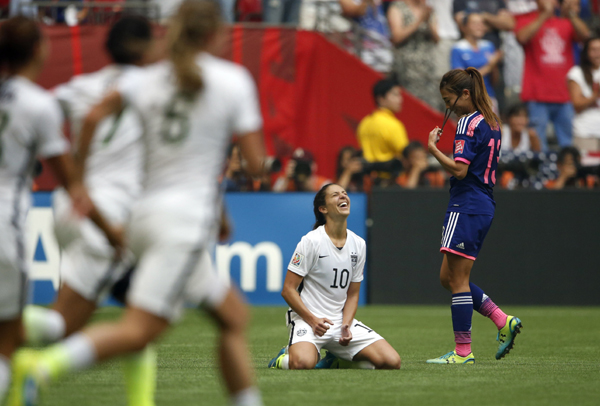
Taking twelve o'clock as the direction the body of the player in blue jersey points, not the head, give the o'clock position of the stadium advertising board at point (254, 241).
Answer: The stadium advertising board is roughly at 2 o'clock from the player in blue jersey.

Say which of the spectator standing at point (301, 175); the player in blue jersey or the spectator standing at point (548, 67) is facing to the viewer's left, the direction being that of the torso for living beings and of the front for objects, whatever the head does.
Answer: the player in blue jersey

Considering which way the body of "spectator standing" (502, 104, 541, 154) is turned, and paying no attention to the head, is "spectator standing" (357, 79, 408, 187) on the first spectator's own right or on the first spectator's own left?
on the first spectator's own right

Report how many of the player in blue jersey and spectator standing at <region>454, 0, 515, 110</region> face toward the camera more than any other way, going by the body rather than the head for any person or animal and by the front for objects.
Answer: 1

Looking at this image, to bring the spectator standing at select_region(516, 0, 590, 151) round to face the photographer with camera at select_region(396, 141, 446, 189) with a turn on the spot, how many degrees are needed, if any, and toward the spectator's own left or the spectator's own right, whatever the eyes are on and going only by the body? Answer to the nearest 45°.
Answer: approximately 45° to the spectator's own right

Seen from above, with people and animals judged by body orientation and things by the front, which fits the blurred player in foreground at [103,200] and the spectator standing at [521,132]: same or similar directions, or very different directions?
very different directions

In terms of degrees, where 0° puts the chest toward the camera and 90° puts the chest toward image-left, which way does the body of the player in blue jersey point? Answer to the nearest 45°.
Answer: approximately 90°
